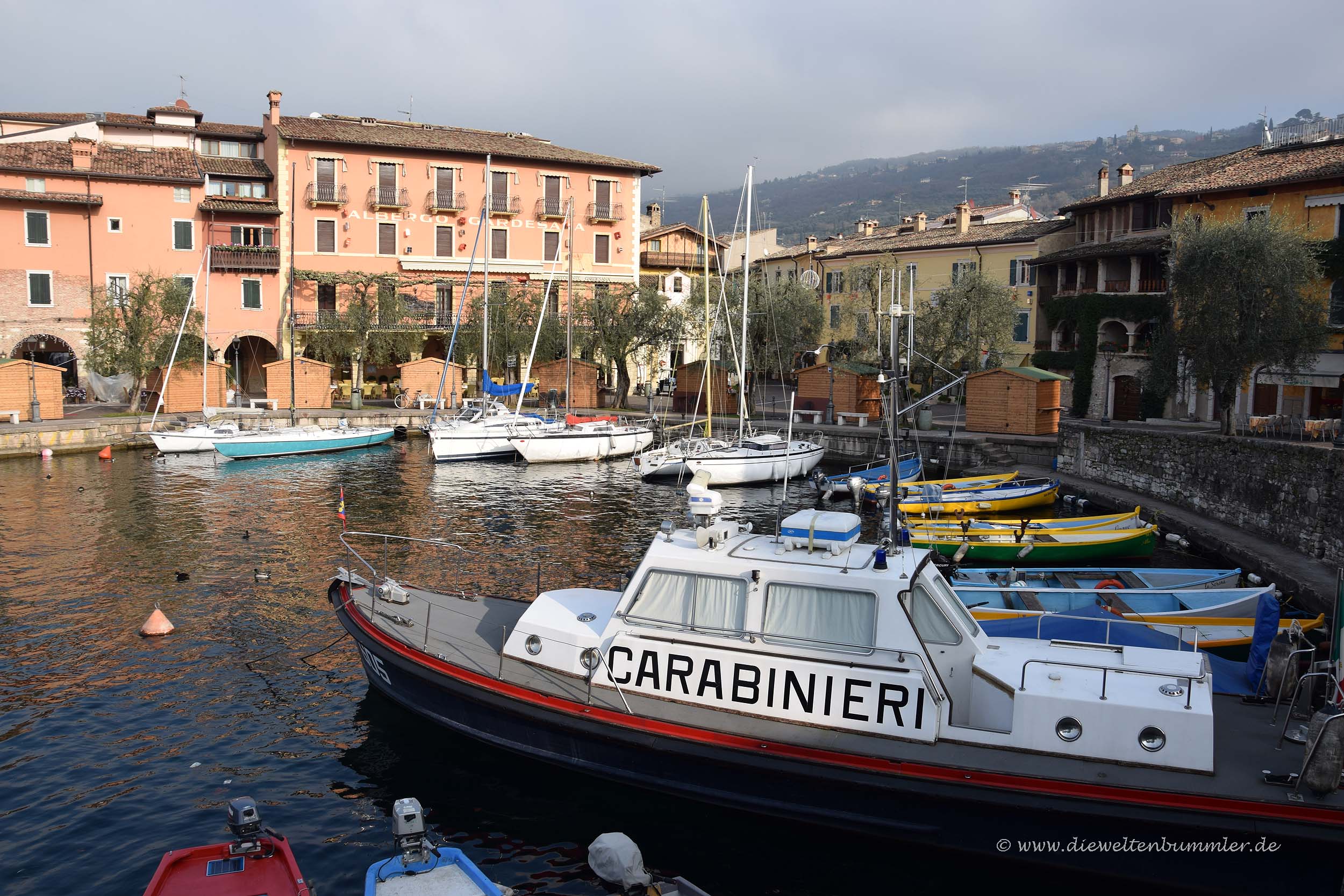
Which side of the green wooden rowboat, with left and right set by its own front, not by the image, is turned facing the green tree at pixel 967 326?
left

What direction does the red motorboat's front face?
toward the camera

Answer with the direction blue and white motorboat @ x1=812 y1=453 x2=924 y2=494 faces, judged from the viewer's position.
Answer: facing away from the viewer and to the right of the viewer

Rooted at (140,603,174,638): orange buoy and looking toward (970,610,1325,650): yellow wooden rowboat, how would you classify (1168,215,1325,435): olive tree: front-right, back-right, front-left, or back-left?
front-left

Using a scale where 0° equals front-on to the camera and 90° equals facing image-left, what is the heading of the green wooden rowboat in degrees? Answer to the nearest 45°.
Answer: approximately 270°

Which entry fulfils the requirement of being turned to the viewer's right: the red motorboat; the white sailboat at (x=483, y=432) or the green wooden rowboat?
the green wooden rowboat

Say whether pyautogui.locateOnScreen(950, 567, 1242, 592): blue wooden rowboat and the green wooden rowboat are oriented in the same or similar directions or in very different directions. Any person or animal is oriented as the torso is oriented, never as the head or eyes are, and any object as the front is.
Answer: same or similar directions

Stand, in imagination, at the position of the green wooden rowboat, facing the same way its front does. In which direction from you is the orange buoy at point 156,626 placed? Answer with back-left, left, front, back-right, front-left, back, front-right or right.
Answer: back-right

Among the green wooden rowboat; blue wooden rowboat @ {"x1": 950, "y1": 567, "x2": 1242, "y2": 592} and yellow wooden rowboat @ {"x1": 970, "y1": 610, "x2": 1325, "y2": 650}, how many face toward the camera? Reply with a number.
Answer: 0

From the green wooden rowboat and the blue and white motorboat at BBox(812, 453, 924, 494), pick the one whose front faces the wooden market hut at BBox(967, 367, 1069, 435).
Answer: the blue and white motorboat

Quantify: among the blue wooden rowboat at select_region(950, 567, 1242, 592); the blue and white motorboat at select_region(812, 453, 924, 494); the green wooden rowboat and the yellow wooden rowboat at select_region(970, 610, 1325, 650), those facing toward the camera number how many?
0

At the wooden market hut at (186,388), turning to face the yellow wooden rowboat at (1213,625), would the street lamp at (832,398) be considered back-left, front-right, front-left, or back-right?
front-left

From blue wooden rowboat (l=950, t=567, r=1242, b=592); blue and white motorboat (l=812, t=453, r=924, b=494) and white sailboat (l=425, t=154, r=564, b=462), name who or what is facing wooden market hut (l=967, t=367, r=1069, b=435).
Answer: blue and white motorboat (l=812, t=453, r=924, b=494)

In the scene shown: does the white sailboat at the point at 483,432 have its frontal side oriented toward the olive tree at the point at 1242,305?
no

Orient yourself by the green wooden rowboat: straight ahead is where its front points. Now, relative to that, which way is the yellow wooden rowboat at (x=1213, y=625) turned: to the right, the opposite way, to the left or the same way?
the same way

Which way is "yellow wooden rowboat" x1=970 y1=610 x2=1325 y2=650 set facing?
to the viewer's right

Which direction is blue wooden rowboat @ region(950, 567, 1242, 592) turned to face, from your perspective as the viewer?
facing to the right of the viewer
